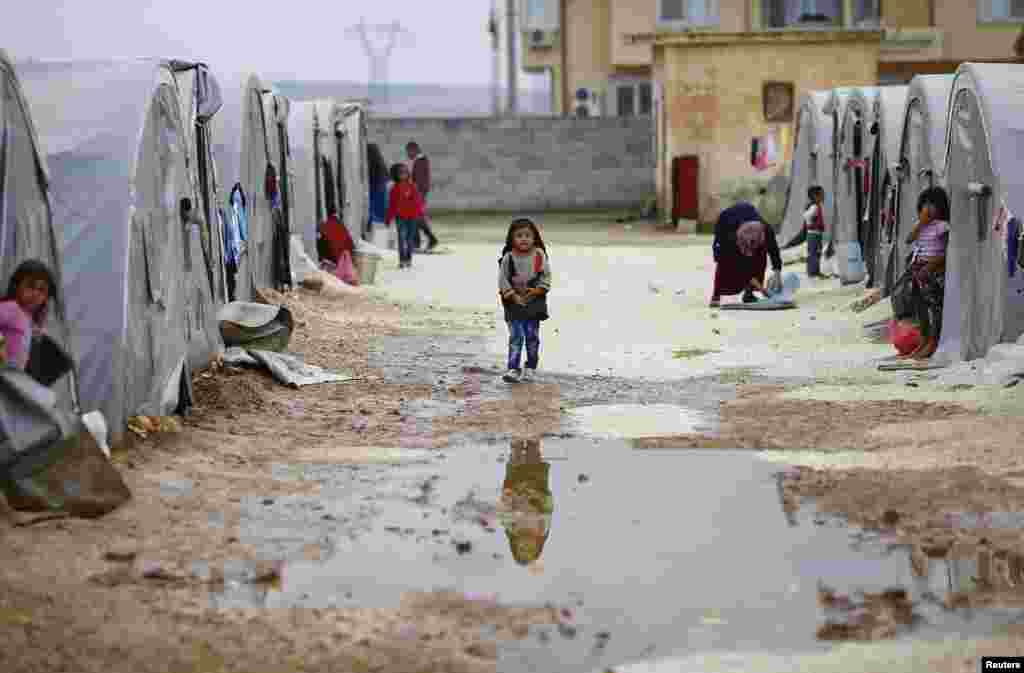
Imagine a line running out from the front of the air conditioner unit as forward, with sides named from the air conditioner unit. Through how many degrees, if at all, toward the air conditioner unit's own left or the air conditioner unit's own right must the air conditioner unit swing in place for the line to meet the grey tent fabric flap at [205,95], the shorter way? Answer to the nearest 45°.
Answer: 0° — it already faces it

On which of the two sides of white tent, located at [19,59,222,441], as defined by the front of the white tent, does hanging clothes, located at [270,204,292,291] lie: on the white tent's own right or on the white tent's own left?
on the white tent's own left

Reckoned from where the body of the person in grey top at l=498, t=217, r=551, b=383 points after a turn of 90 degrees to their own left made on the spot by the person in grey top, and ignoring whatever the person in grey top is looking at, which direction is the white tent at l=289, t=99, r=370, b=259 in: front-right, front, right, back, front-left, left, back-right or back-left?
left

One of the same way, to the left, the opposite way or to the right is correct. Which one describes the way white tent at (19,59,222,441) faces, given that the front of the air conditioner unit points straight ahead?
to the left

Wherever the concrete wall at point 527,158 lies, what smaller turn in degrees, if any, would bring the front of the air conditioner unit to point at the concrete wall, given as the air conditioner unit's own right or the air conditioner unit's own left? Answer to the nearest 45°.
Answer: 0° — it already faces it

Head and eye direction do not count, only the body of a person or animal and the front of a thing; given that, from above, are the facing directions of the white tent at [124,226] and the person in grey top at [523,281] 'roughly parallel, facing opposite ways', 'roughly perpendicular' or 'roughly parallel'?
roughly perpendicular

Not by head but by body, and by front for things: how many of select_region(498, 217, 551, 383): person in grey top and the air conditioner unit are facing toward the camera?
2

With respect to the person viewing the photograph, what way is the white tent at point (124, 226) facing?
facing to the right of the viewer

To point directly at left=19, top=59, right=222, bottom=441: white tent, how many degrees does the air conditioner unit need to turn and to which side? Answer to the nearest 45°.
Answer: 0° — it already faces it

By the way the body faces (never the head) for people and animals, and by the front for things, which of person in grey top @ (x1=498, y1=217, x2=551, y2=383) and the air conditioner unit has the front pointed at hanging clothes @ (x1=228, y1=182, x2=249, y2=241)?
the air conditioner unit

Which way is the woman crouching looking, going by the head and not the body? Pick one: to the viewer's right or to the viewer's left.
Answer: to the viewer's right
